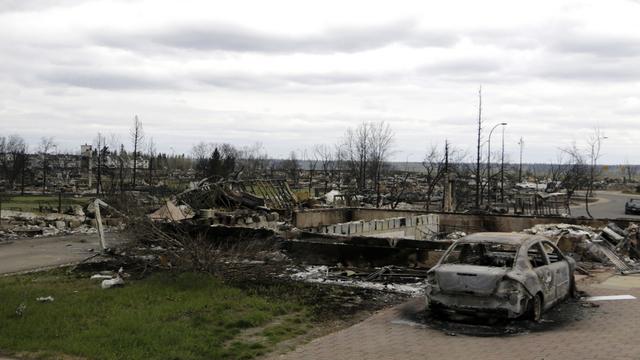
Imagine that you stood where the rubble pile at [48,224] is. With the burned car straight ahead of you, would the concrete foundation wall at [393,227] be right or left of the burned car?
left

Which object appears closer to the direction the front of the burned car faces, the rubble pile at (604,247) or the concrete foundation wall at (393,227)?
the rubble pile

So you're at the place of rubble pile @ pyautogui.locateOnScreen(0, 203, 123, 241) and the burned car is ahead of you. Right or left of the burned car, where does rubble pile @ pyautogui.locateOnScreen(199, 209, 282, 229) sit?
left
